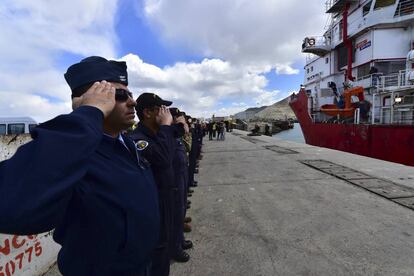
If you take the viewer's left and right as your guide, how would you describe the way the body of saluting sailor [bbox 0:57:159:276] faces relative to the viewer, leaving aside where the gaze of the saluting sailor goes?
facing the viewer and to the right of the viewer

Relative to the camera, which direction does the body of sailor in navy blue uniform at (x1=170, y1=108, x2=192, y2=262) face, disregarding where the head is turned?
to the viewer's right

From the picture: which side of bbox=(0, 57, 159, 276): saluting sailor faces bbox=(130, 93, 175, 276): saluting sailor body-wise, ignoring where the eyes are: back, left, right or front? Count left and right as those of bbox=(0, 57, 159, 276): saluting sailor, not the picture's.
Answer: left

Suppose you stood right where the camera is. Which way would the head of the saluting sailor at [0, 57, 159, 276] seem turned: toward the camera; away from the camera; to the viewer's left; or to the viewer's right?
to the viewer's right

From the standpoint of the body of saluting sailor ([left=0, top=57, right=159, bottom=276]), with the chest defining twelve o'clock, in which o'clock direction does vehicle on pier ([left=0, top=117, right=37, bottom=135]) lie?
The vehicle on pier is roughly at 7 o'clock from the saluting sailor.

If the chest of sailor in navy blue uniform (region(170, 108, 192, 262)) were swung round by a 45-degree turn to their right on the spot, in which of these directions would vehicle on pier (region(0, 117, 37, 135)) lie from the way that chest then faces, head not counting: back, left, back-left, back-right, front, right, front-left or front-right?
back

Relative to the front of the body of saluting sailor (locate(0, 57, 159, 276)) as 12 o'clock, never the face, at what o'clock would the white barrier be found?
The white barrier is roughly at 7 o'clock from the saluting sailor.

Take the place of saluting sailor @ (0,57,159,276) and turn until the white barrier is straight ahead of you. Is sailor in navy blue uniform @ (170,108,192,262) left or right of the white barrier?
right

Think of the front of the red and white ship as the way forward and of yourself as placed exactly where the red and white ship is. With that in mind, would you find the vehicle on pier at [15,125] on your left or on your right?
on your left

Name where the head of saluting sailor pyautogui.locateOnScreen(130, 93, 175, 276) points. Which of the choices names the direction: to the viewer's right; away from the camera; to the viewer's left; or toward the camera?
to the viewer's right
